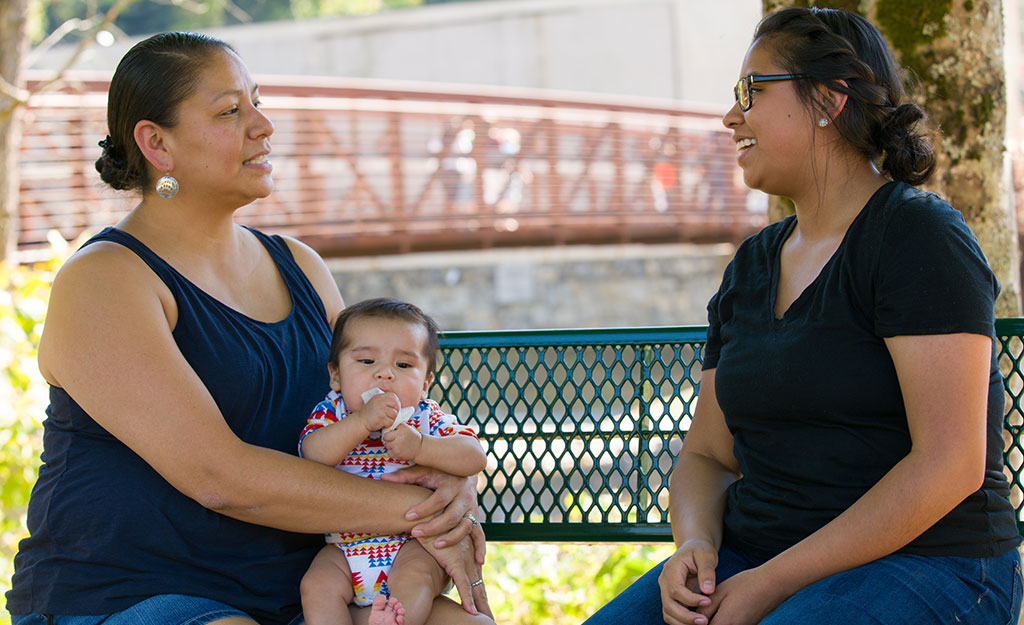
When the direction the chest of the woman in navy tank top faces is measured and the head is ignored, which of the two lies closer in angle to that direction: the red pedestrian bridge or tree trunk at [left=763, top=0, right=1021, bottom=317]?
the tree trunk

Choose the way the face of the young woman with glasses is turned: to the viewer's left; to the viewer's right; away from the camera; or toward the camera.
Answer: to the viewer's left

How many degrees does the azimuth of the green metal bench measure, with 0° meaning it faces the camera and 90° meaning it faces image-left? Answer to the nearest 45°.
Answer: approximately 0°

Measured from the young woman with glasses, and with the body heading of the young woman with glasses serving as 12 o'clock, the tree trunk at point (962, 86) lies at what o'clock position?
The tree trunk is roughly at 5 o'clock from the young woman with glasses.

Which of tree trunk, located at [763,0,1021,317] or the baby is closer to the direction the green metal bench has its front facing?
the baby

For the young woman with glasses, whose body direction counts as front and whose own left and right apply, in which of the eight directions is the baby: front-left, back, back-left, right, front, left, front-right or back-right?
front-right

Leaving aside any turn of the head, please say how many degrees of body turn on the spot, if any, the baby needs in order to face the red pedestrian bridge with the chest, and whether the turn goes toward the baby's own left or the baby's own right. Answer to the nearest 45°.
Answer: approximately 180°

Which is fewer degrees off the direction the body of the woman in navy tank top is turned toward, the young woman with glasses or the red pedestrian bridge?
the young woman with glasses

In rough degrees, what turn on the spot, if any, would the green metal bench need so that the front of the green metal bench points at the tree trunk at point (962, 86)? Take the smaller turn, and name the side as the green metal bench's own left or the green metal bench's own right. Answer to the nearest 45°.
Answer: approximately 135° to the green metal bench's own left

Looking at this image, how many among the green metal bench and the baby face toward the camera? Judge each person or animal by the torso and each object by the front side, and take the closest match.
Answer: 2

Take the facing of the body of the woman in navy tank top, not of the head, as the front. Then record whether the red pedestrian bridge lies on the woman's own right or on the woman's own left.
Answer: on the woman's own left

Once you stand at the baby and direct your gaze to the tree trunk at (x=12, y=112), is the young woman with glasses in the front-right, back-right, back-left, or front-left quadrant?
back-right

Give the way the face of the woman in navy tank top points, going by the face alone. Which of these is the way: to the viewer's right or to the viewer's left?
to the viewer's right
